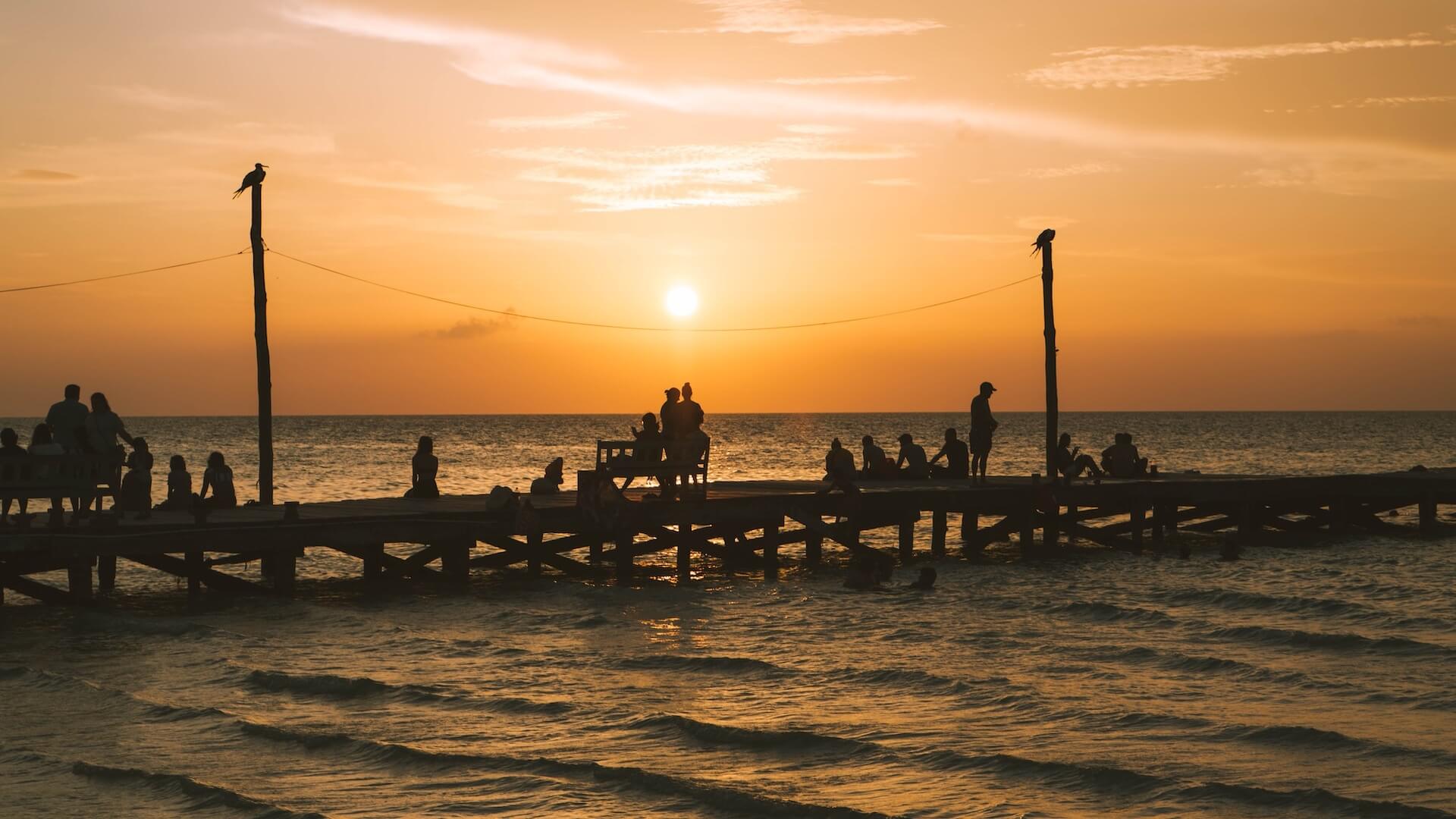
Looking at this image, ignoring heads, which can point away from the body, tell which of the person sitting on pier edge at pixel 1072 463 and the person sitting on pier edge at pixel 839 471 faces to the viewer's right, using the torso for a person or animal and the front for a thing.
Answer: the person sitting on pier edge at pixel 1072 463

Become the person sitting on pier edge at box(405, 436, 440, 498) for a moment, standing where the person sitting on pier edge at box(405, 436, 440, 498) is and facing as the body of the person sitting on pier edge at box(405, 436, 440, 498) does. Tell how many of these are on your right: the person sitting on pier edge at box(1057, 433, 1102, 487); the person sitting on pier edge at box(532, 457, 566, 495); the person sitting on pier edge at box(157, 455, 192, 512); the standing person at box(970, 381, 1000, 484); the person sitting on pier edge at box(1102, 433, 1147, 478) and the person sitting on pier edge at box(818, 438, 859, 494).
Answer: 5

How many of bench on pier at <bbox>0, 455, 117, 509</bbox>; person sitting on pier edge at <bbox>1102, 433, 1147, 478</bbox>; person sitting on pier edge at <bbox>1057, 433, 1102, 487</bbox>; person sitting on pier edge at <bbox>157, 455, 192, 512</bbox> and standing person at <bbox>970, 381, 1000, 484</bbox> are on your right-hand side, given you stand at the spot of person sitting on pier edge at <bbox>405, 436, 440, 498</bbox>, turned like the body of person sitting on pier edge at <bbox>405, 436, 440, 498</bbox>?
3

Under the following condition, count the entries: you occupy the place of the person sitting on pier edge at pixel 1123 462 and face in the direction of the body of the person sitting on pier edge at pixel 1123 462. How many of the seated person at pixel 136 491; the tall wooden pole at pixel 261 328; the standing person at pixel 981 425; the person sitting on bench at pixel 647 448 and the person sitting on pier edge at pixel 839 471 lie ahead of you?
0

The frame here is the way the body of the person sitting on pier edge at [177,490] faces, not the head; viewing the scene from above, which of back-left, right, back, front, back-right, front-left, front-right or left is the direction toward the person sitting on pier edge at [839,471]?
back-right

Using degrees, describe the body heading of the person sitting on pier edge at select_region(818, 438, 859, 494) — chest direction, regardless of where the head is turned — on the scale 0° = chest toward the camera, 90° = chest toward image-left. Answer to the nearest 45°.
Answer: approximately 180°

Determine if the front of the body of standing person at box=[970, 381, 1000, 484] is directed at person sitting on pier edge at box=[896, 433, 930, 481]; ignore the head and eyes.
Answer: no

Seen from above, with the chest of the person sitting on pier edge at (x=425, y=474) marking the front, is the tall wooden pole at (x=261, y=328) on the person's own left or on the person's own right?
on the person's own left

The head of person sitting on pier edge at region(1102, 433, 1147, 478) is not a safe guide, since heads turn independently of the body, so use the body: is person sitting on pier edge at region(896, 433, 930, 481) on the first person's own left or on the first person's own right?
on the first person's own left

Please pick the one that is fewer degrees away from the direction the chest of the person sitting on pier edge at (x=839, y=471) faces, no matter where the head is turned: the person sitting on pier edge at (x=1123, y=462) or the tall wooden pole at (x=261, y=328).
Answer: the person sitting on pier edge

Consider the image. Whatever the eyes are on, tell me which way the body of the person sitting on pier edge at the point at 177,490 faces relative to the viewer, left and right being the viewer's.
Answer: facing away from the viewer and to the left of the viewer

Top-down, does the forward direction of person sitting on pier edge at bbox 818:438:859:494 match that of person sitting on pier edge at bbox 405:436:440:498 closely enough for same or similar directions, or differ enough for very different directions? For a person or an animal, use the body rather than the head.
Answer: same or similar directions
